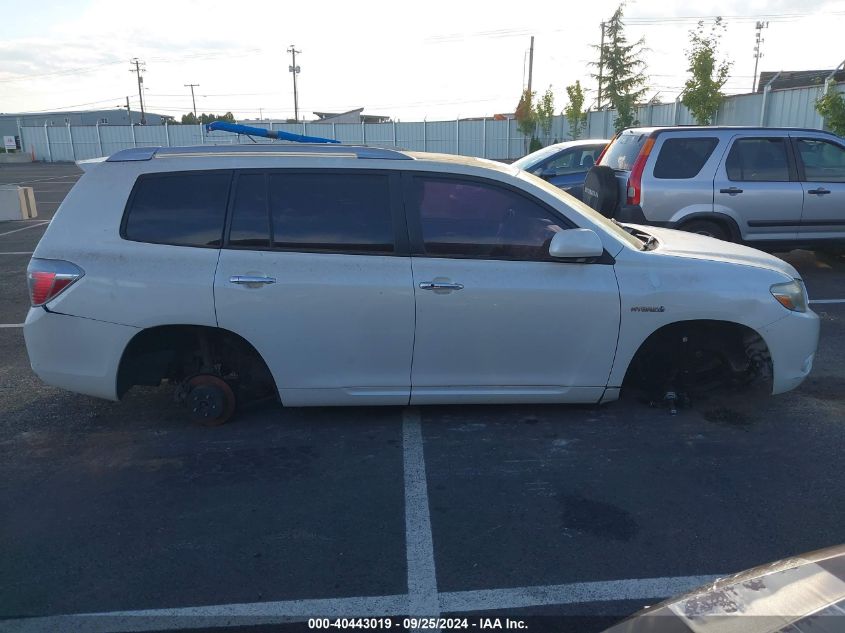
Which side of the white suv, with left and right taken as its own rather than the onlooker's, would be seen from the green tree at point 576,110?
left

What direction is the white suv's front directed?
to the viewer's right

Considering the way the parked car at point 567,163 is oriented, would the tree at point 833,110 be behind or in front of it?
behind

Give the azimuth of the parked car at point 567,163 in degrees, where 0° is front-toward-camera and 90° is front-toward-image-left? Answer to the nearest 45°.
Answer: approximately 45°

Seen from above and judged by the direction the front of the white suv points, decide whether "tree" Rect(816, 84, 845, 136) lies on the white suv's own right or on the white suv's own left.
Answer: on the white suv's own left

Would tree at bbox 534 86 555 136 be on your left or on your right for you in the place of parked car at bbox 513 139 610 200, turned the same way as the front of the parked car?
on your right

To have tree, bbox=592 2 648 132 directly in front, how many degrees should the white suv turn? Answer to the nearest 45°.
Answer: approximately 90° to its left

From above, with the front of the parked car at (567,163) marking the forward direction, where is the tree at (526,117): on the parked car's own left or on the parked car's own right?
on the parked car's own right

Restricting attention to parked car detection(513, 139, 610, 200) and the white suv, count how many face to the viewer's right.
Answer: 1

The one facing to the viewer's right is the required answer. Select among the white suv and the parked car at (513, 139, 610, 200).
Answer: the white suv

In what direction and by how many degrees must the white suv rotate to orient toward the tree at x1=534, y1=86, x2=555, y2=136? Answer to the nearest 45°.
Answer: approximately 90° to its left

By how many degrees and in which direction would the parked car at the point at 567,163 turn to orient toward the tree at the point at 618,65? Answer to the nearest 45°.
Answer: approximately 135° to its right

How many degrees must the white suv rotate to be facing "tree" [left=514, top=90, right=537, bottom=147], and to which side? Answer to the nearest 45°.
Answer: approximately 90° to its left
